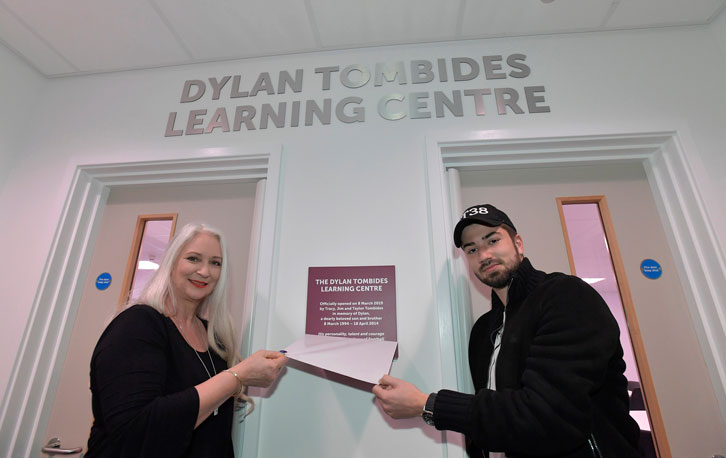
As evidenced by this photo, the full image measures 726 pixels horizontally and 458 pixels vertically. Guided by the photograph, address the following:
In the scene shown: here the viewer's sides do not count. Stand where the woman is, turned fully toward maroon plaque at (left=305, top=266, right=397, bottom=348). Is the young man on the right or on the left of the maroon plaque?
right

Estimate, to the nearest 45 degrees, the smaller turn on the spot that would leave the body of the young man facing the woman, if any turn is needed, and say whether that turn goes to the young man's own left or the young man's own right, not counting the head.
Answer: approximately 45° to the young man's own right

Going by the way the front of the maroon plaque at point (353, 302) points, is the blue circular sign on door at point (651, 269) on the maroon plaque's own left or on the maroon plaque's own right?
on the maroon plaque's own left

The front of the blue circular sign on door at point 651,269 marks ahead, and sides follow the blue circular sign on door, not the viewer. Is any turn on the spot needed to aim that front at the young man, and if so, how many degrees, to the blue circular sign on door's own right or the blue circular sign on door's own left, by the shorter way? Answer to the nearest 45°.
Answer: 0° — it already faces them

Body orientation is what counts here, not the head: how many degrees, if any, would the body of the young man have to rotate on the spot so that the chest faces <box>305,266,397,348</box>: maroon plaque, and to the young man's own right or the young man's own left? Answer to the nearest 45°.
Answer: approximately 45° to the young man's own right

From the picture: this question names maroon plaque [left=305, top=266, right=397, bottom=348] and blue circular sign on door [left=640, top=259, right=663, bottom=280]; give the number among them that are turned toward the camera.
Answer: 2

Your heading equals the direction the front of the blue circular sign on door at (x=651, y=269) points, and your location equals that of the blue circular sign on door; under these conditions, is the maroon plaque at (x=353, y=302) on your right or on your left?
on your right

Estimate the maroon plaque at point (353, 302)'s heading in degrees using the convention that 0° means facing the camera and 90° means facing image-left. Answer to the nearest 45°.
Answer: approximately 0°

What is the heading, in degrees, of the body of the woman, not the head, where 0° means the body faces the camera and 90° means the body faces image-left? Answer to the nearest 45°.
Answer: approximately 315°
